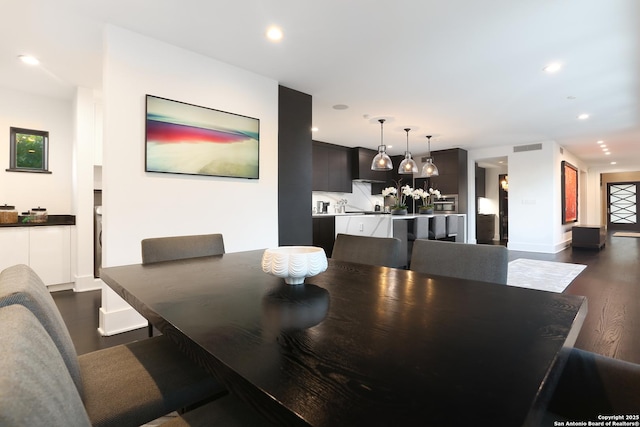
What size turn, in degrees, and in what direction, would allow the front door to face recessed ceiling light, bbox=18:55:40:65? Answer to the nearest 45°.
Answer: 0° — it already faces it

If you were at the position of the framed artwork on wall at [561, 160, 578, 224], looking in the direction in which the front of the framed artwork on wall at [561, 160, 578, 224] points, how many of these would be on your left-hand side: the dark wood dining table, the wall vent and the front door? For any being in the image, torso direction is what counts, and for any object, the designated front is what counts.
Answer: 1

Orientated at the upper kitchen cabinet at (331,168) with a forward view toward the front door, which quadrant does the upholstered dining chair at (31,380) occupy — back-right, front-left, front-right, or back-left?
back-right

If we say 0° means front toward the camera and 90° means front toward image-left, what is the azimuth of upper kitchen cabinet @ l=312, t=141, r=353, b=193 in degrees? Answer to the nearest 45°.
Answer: approximately 315°

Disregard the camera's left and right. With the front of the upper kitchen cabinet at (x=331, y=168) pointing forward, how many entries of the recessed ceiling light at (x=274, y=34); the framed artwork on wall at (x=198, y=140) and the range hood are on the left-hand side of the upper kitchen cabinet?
1

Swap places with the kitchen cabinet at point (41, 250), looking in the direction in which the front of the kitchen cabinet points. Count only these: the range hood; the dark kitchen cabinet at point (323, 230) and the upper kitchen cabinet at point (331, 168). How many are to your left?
3

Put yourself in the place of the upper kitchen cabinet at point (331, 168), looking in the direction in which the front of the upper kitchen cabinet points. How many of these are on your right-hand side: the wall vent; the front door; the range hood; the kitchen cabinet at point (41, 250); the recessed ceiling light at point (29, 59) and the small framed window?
3
